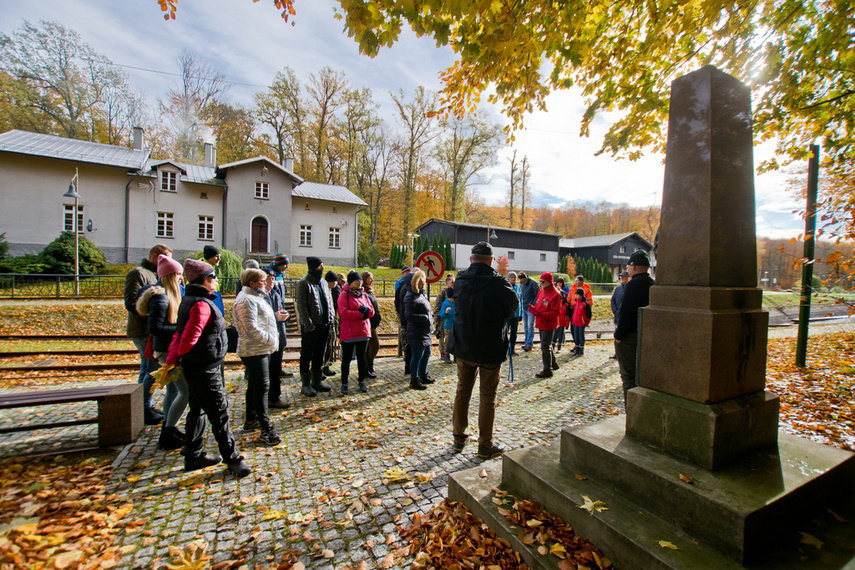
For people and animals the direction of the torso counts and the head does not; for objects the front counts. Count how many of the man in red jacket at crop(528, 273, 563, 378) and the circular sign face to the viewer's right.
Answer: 0

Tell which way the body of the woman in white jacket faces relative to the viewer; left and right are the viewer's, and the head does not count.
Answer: facing to the right of the viewer

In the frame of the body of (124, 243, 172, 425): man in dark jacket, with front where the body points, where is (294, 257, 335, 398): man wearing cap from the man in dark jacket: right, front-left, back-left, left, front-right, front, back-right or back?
front

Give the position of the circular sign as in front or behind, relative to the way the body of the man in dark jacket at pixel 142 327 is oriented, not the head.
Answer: in front

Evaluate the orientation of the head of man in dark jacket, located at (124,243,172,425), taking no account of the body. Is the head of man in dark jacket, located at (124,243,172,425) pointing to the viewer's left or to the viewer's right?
to the viewer's right

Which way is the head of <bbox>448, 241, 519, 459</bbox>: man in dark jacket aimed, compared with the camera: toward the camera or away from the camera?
away from the camera

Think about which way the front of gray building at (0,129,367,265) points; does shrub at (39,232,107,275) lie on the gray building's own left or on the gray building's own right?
on the gray building's own right

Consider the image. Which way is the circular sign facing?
toward the camera

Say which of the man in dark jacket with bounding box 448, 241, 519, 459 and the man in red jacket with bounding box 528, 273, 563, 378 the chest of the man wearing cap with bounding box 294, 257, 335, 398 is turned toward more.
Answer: the man in dark jacket

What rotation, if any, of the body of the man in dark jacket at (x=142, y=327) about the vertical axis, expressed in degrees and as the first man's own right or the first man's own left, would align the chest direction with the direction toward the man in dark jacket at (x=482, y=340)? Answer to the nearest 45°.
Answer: approximately 45° to the first man's own right

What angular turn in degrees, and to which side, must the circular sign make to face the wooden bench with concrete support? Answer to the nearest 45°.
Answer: approximately 45° to its right

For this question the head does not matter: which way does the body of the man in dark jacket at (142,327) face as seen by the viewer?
to the viewer's right

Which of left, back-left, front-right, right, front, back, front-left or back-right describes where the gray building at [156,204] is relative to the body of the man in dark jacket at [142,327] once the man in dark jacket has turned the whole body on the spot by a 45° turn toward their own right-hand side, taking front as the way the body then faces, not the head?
back-left

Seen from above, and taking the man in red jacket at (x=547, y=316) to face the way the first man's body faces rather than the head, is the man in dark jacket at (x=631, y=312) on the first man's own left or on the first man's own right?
on the first man's own left

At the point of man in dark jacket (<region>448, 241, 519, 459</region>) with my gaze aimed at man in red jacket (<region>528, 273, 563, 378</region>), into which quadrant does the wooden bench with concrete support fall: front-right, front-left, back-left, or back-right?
back-left

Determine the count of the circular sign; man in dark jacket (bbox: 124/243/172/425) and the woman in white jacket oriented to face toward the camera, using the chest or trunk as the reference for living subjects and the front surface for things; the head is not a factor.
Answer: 1

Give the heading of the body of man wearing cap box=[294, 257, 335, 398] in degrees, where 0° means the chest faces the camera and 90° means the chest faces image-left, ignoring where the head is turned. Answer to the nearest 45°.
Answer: approximately 315°

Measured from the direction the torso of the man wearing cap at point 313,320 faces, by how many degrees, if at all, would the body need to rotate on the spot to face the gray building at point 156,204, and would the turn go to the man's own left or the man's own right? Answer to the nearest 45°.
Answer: approximately 180°

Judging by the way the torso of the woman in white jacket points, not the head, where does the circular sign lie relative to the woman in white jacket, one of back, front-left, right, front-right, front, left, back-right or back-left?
front-left
